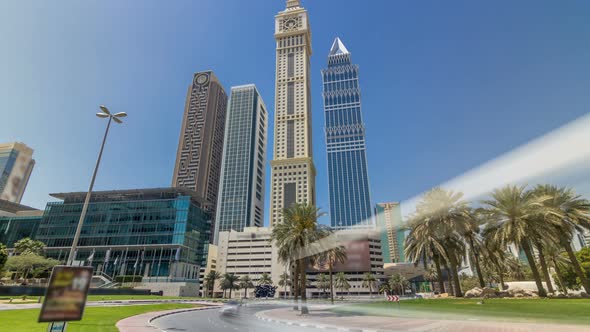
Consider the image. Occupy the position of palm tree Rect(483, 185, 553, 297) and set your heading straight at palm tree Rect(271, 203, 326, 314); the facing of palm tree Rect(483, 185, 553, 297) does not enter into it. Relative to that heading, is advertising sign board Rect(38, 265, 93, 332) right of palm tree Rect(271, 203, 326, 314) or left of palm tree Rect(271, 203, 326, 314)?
left

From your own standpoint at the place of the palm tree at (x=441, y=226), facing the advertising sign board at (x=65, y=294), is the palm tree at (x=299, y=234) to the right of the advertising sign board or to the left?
right

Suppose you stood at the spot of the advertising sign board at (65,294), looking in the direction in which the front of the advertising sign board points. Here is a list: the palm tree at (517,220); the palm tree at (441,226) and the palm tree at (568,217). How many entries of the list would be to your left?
3

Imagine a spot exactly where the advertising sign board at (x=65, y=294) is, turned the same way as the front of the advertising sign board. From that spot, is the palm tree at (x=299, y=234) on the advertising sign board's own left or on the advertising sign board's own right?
on the advertising sign board's own left

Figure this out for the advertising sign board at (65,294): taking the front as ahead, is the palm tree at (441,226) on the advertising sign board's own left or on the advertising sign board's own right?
on the advertising sign board's own left

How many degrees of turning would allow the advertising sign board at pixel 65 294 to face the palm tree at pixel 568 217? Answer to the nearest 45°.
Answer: approximately 90° to its left

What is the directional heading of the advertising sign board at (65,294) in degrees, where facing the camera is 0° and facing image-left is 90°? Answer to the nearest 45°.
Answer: approximately 0°

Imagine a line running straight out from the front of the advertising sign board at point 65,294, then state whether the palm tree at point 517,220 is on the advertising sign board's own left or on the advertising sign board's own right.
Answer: on the advertising sign board's own left
